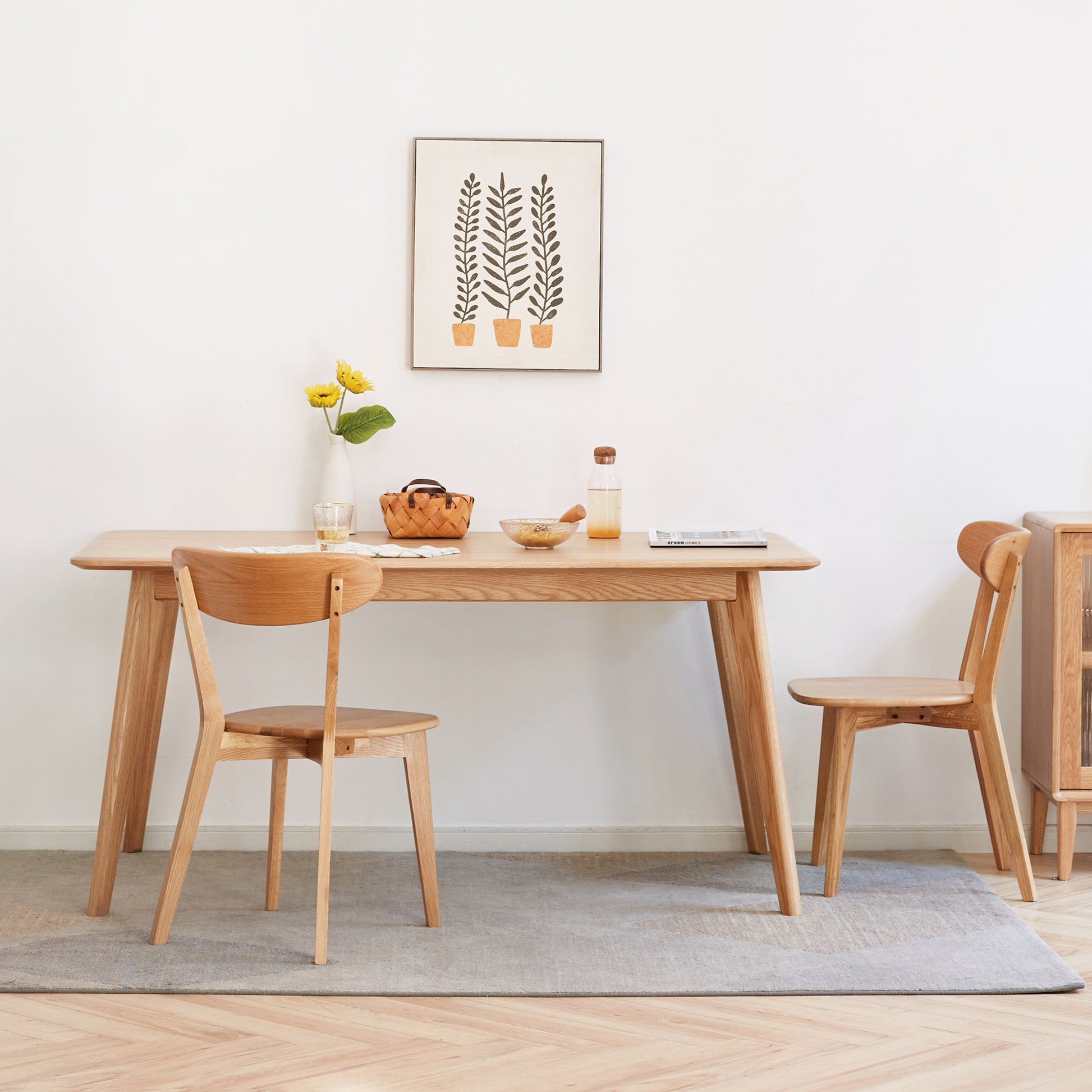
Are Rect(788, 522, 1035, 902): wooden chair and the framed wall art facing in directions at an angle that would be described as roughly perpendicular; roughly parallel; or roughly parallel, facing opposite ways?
roughly perpendicular

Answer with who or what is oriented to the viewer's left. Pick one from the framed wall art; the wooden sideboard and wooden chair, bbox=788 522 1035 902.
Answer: the wooden chair

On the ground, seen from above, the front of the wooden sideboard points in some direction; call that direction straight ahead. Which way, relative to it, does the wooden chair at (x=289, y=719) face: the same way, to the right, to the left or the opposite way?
the opposite way

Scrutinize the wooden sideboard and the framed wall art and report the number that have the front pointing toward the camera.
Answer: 2

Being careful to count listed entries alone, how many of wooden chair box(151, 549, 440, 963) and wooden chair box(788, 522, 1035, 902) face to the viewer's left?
1

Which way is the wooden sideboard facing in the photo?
toward the camera

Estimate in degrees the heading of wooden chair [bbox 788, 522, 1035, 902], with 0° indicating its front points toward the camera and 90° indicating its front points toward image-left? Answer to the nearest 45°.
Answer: approximately 90°

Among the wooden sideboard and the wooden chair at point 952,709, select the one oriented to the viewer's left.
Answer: the wooden chair

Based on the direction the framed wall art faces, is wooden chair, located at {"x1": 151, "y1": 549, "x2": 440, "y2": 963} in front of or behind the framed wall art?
in front

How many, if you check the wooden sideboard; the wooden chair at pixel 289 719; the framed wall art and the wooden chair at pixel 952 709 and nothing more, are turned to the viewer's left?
1

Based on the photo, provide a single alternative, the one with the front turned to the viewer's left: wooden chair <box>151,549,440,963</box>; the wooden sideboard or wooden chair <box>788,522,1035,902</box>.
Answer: wooden chair <box>788,522,1035,902</box>

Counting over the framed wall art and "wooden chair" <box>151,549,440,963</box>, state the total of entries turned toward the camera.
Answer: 1

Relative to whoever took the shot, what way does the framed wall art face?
facing the viewer
